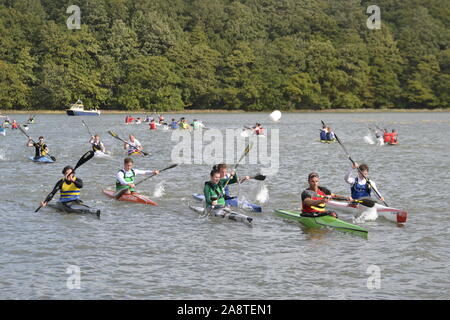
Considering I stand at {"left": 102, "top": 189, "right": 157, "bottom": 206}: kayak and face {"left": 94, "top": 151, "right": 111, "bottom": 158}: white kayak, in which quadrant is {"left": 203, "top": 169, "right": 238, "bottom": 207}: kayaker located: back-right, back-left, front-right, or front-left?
back-right

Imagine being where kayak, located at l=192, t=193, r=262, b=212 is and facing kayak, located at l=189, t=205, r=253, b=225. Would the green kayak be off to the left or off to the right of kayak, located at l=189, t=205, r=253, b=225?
left

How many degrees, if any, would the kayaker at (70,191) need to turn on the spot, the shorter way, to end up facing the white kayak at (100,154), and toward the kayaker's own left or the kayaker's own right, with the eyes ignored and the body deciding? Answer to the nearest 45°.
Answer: approximately 135° to the kayaker's own left
